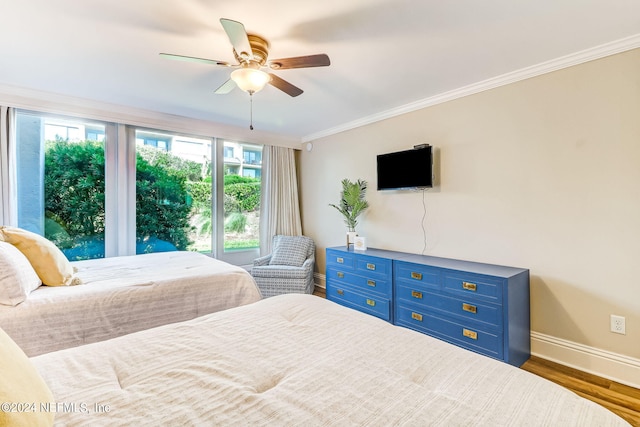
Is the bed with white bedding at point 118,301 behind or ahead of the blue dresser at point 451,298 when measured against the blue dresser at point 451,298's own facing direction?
ahead

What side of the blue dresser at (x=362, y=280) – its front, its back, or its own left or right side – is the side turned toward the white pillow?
front

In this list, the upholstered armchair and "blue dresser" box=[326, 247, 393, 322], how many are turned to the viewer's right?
0

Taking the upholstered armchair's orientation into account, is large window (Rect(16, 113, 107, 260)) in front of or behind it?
in front

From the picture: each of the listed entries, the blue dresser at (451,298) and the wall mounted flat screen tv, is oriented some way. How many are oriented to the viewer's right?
0

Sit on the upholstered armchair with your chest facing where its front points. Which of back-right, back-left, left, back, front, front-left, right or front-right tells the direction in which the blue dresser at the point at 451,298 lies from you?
left

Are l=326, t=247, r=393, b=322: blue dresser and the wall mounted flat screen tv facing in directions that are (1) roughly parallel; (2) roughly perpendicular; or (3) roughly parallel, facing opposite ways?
roughly parallel

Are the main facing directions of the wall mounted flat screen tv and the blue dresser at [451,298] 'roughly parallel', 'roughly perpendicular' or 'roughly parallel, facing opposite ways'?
roughly parallel

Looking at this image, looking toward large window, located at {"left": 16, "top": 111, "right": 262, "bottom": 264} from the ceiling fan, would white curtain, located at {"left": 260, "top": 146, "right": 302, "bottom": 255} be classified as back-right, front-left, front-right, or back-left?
front-right

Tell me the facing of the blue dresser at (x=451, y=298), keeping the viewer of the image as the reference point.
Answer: facing the viewer and to the left of the viewer

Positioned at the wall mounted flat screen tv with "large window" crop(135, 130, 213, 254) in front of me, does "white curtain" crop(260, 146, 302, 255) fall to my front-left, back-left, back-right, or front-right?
front-right

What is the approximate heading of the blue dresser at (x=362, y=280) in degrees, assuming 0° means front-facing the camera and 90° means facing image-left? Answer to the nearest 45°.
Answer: approximately 45°

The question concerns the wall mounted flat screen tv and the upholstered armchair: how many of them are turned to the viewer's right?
0
